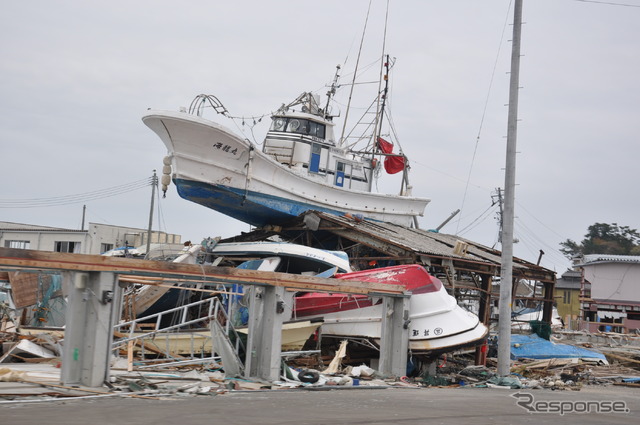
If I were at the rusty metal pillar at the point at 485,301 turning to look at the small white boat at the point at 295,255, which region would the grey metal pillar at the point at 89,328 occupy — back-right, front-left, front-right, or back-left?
front-left

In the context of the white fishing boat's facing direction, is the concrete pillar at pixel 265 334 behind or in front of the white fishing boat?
in front

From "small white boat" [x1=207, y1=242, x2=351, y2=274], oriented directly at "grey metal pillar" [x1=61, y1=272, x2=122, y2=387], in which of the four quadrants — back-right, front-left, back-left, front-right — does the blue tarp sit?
back-left

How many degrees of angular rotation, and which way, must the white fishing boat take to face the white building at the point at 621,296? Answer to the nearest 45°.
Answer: approximately 180°

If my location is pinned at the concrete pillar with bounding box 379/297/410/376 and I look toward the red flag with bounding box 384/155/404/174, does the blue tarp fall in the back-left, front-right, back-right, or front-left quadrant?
front-right

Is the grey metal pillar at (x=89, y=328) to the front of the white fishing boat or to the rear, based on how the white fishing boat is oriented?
to the front

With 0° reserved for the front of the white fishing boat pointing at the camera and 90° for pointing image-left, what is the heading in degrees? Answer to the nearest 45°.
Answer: approximately 45°

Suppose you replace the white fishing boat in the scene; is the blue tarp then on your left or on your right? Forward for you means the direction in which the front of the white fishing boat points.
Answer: on your left
